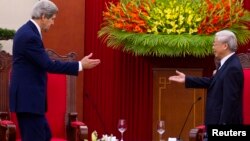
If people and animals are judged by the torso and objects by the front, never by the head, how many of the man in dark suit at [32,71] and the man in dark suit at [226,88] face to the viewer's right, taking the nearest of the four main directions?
1

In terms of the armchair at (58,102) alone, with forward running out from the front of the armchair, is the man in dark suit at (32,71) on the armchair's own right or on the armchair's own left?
on the armchair's own right

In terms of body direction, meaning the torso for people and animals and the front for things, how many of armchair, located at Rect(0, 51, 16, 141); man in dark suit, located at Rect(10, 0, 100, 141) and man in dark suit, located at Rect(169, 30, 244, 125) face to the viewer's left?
1

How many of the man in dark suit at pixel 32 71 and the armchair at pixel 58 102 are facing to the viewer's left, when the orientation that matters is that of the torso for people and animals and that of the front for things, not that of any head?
0

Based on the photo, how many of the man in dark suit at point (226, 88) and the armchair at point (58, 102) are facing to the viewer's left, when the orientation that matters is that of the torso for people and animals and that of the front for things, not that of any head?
1

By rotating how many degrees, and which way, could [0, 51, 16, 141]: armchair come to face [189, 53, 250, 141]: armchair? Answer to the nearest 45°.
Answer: approximately 45° to its left

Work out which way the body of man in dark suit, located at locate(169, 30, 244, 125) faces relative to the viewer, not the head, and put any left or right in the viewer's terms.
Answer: facing to the left of the viewer

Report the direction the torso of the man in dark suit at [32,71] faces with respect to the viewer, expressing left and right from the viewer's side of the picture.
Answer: facing to the right of the viewer

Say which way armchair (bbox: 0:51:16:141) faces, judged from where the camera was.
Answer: facing the viewer and to the right of the viewer

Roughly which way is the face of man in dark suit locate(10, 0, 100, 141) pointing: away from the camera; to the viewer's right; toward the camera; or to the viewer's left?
to the viewer's right
